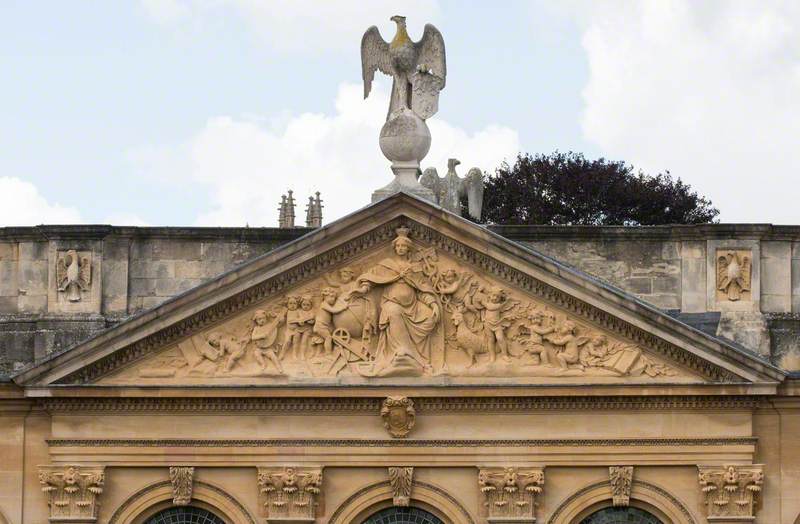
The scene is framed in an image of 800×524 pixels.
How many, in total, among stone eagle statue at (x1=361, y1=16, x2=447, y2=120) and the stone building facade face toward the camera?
2

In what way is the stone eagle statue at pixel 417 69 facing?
toward the camera

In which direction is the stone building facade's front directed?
toward the camera
